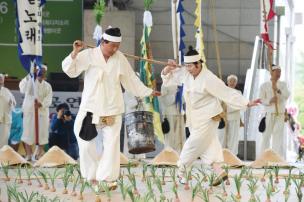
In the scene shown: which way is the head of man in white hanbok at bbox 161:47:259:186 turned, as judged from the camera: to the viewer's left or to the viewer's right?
to the viewer's left

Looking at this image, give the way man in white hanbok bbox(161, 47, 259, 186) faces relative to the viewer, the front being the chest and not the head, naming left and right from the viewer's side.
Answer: facing the viewer and to the left of the viewer

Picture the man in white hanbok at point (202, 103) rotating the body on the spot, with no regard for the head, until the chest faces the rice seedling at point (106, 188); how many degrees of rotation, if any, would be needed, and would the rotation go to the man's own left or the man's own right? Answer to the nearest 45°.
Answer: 0° — they already face it

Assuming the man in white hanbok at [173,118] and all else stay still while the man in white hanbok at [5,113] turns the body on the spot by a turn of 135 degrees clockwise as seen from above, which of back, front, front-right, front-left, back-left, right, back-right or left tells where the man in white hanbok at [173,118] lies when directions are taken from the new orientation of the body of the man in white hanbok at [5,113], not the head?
back-right

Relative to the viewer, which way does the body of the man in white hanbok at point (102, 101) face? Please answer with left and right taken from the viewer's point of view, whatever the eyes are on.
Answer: facing the viewer

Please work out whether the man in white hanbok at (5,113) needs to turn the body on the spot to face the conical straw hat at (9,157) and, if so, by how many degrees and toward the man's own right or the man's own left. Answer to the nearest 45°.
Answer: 0° — they already face it

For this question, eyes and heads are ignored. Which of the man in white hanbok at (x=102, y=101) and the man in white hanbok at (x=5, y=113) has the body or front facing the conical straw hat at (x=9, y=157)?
the man in white hanbok at (x=5, y=113)
